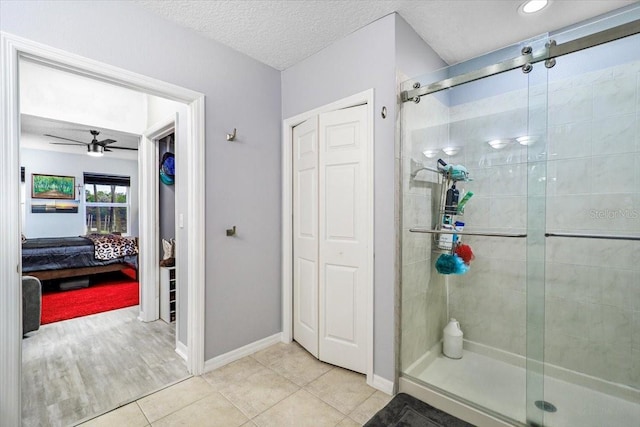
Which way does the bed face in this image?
to the viewer's right

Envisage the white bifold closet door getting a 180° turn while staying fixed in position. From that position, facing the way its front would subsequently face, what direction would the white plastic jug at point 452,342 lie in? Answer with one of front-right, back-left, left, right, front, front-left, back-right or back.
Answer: front-right

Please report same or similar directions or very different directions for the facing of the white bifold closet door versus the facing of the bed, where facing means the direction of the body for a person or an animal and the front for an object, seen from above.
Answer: very different directions

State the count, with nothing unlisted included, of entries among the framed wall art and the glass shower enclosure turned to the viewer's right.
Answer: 0

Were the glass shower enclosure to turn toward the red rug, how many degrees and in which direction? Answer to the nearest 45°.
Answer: approximately 45° to its right

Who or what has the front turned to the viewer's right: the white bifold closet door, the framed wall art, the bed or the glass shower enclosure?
the bed

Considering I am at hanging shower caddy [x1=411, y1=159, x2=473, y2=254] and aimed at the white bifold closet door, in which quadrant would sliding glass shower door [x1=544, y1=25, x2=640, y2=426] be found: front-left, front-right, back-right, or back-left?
back-left

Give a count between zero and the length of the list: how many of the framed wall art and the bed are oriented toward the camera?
1

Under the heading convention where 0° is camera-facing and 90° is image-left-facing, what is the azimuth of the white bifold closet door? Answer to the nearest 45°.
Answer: approximately 45°

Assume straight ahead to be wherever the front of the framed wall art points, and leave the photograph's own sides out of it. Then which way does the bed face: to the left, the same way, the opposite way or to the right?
to the left

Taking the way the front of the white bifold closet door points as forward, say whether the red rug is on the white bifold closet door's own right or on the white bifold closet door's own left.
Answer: on the white bifold closet door's own right
